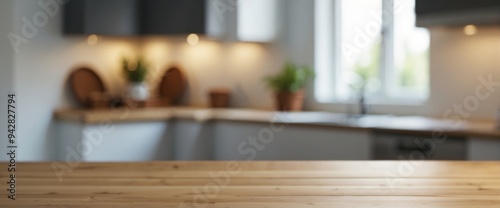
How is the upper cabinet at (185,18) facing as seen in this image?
toward the camera

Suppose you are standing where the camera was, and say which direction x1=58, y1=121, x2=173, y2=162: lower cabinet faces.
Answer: facing the viewer

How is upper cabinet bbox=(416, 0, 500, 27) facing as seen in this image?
toward the camera

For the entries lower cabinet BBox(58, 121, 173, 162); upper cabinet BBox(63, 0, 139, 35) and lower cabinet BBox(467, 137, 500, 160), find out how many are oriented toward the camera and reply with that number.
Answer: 3

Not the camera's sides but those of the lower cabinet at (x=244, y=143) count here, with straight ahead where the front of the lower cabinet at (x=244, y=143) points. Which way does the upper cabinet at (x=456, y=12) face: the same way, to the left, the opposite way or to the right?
the same way

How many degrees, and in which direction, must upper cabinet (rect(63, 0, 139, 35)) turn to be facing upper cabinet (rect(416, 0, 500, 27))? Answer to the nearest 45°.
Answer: approximately 45° to its left

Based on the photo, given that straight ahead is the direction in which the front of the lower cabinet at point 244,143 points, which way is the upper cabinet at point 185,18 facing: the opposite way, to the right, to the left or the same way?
the same way

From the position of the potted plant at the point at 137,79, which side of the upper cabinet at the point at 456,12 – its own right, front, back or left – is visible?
right

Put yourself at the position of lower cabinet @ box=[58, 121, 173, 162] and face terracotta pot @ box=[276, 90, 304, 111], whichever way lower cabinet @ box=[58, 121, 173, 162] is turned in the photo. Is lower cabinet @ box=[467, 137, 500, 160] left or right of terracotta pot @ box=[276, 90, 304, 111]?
right

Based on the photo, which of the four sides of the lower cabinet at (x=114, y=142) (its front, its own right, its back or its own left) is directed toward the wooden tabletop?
front

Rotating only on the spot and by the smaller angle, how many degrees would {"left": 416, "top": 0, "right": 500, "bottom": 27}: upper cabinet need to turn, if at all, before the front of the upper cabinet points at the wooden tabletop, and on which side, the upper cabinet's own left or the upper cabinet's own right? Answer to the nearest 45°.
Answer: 0° — it already faces it

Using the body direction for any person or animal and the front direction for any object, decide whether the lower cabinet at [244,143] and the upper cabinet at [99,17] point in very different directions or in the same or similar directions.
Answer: same or similar directions

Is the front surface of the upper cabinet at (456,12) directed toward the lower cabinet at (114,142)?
no

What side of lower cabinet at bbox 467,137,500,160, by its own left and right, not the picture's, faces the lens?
front
